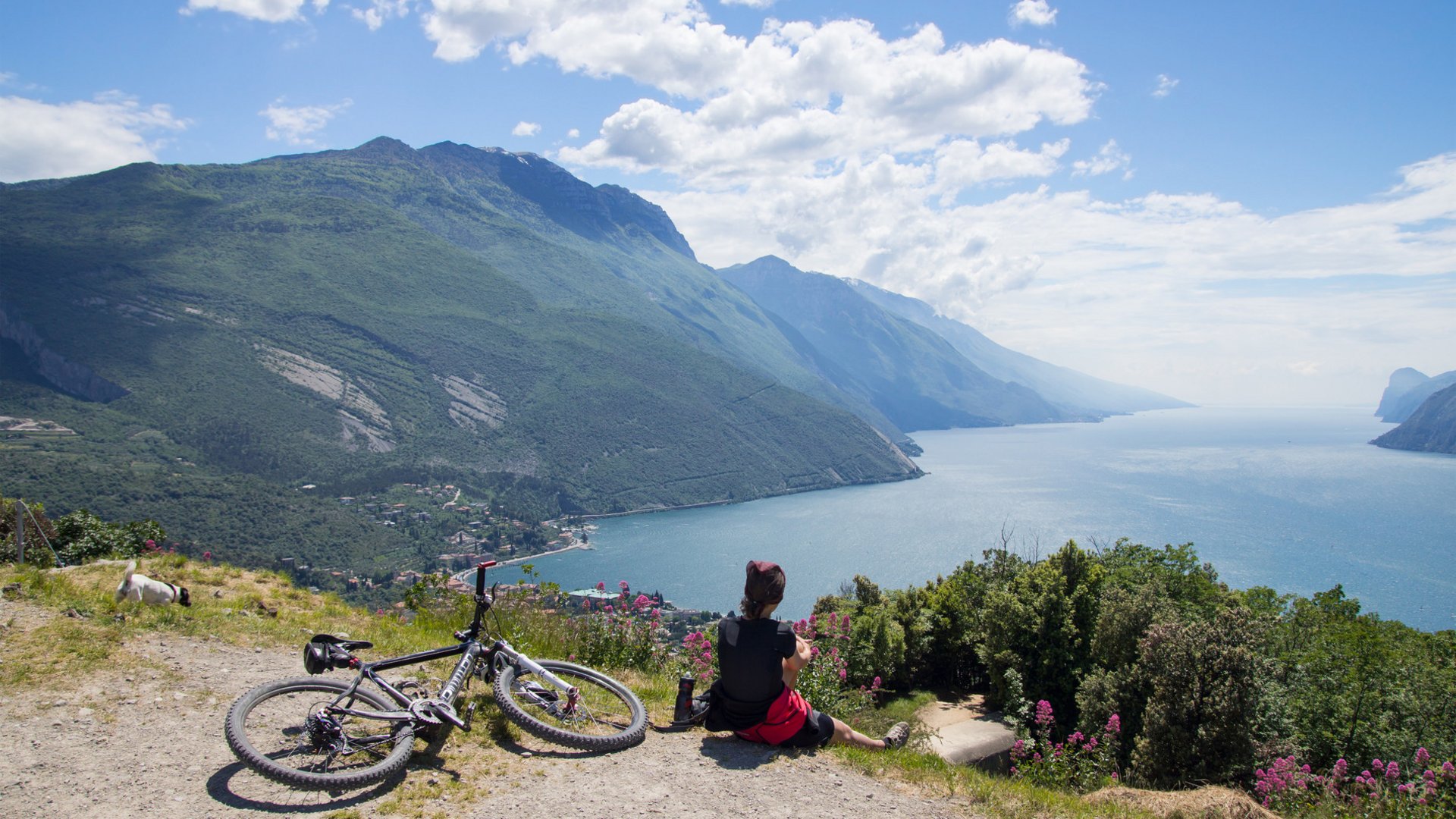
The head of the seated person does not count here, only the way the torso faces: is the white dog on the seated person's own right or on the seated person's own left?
on the seated person's own left

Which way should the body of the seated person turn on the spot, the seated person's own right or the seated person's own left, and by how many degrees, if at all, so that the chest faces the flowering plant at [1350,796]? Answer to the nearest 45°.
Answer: approximately 45° to the seated person's own right

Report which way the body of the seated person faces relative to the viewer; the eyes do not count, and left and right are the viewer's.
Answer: facing away from the viewer and to the right of the viewer

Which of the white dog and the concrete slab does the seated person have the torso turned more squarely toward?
the concrete slab

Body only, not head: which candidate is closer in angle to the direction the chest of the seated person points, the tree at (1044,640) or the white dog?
the tree

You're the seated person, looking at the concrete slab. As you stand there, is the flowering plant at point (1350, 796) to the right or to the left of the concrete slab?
right

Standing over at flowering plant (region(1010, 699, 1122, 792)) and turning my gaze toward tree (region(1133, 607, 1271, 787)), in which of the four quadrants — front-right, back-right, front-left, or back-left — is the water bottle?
back-left
